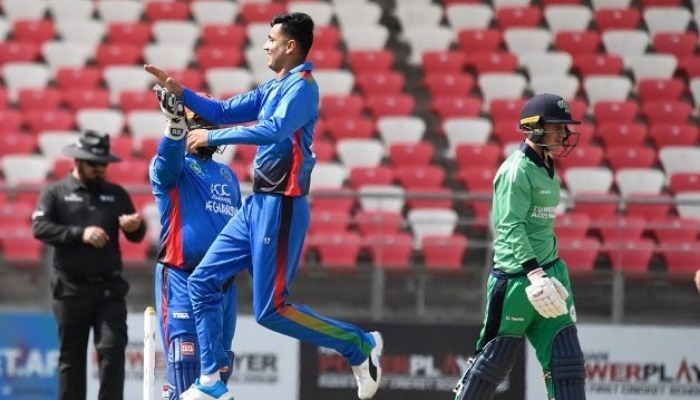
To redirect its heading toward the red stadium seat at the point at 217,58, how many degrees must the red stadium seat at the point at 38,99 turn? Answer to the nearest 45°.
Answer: approximately 90° to its left

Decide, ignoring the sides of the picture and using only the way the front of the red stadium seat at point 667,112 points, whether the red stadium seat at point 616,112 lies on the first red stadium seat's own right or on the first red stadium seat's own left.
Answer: on the first red stadium seat's own right

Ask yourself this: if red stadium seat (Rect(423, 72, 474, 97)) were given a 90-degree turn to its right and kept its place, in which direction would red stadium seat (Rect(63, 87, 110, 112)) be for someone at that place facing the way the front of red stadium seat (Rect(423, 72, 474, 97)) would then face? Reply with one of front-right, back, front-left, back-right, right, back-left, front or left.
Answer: front

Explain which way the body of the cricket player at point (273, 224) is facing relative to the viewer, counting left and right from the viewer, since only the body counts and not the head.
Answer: facing to the left of the viewer

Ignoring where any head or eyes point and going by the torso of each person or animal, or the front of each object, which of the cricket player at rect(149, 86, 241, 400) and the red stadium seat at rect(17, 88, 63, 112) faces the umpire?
the red stadium seat

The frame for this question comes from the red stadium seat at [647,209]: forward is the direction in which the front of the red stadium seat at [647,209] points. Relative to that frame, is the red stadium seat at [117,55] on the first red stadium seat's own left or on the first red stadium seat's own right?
on the first red stadium seat's own right

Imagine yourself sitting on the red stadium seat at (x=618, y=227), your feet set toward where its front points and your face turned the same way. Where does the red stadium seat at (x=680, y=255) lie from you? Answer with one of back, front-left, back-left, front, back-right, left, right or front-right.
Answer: left

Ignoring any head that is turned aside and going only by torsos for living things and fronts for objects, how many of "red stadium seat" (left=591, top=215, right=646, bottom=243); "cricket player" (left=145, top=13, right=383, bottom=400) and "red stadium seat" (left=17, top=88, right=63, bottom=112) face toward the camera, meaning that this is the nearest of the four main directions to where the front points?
2

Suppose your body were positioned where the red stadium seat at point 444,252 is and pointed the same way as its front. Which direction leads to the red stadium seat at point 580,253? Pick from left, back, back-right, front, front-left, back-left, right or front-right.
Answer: left

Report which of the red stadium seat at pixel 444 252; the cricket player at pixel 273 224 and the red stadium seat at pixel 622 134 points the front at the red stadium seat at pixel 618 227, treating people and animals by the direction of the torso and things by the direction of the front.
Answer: the red stadium seat at pixel 622 134

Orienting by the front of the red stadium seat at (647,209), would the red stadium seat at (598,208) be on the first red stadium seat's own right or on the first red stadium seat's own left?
on the first red stadium seat's own right

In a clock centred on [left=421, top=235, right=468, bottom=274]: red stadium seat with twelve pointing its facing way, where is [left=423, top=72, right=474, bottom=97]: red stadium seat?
[left=423, top=72, right=474, bottom=97]: red stadium seat is roughly at 6 o'clock from [left=421, top=235, right=468, bottom=274]: red stadium seat.

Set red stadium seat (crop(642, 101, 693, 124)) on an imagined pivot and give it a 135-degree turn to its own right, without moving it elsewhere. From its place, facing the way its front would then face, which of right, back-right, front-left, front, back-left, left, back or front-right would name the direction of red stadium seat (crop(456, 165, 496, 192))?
left

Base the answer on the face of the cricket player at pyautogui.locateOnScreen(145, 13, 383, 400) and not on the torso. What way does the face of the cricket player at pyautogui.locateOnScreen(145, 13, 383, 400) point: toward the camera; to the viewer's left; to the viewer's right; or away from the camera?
to the viewer's left
